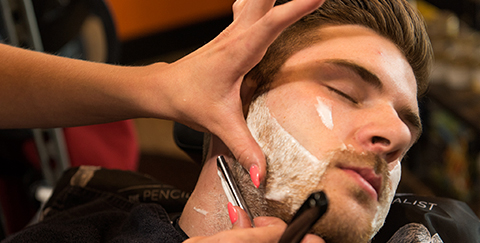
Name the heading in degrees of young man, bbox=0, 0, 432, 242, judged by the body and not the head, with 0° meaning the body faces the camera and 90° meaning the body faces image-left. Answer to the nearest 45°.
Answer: approximately 315°
